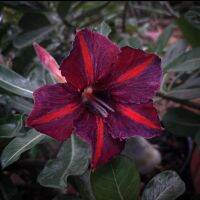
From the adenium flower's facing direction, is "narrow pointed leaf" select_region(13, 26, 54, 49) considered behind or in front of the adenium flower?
behind

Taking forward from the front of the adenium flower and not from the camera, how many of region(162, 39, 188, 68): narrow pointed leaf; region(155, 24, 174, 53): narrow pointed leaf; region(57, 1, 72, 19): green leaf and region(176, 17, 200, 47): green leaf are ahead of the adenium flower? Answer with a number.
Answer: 0

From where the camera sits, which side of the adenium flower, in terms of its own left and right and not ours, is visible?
front

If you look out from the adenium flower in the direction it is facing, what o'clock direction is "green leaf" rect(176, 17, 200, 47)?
The green leaf is roughly at 7 o'clock from the adenium flower.

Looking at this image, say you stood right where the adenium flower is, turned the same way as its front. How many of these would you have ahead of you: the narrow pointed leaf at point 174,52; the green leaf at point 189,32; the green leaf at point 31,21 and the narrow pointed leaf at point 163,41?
0

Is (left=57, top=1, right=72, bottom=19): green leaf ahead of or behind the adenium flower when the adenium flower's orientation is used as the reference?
behind

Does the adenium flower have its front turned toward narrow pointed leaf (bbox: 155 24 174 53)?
no

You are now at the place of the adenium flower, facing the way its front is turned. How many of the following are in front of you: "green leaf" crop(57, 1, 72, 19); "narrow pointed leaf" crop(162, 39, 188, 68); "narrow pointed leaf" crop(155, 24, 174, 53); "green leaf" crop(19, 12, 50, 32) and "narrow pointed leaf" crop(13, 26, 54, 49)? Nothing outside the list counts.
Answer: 0
